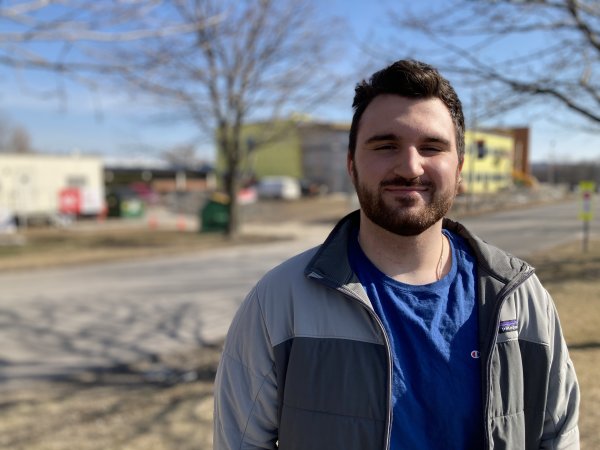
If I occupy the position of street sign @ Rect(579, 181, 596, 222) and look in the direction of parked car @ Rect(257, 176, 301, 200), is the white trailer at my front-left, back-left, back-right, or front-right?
front-left

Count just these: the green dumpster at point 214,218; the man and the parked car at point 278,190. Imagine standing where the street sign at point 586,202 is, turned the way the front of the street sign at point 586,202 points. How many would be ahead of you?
1

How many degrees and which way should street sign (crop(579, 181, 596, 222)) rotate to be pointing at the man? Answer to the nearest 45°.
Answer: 0° — it already faces them

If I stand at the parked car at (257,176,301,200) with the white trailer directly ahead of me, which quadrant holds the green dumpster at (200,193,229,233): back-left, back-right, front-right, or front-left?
front-left

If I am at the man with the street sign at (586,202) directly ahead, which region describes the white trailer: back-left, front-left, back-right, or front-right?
front-left

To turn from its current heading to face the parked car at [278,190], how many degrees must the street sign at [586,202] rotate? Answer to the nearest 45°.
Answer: approximately 135° to its right

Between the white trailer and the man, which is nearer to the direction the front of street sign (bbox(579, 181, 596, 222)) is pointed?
the man

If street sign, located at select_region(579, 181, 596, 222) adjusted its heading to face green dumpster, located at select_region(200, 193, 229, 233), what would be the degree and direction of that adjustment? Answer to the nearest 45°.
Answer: approximately 135° to its right

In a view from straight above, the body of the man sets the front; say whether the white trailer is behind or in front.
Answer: behind

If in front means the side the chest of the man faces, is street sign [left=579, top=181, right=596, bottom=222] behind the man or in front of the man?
behind

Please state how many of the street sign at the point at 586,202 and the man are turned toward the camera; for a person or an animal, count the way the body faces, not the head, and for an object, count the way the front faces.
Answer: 2

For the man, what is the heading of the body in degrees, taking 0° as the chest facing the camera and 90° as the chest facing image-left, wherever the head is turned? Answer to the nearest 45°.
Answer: approximately 0°

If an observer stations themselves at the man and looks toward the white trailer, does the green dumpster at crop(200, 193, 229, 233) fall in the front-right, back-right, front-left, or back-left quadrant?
front-right

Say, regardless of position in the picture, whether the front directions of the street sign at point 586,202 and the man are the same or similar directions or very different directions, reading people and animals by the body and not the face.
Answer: same or similar directions
